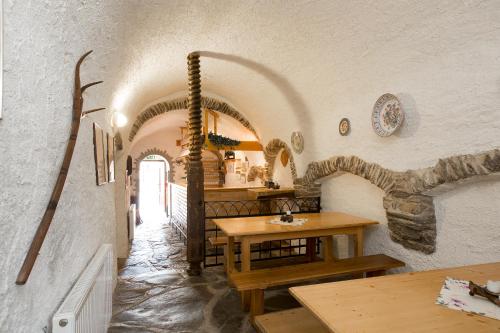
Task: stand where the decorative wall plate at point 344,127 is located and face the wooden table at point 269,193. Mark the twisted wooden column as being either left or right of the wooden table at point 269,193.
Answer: left

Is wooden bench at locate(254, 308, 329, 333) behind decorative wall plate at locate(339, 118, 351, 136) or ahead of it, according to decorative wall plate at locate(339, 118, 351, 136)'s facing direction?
ahead

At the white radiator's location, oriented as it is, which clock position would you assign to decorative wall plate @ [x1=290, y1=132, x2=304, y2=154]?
The decorative wall plate is roughly at 11 o'clock from the white radiator.

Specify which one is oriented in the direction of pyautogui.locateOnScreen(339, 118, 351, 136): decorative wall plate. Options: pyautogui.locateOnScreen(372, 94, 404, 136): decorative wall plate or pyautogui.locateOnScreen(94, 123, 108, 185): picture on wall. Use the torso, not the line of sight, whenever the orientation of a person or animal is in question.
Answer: the picture on wall

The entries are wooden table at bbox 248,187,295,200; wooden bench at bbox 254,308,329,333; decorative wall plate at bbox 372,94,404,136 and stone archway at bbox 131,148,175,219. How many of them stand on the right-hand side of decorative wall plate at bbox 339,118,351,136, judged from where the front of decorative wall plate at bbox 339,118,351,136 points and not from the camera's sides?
2

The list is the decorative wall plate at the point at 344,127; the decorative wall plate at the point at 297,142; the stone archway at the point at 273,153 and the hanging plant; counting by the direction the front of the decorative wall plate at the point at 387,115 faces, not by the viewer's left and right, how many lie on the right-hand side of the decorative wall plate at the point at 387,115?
4

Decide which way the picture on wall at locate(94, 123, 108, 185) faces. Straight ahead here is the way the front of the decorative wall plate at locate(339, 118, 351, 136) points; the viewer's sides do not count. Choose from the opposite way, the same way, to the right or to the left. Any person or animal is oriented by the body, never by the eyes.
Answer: the opposite way

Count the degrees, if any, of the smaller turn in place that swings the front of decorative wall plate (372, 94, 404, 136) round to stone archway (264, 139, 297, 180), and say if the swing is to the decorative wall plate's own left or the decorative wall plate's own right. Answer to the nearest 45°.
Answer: approximately 90° to the decorative wall plate's own right

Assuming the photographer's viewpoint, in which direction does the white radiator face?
facing to the right of the viewer

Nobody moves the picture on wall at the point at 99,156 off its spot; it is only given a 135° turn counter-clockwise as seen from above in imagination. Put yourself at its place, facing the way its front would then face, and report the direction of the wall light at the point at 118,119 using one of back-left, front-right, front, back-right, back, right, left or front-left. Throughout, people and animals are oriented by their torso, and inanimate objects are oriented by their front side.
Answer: front-right

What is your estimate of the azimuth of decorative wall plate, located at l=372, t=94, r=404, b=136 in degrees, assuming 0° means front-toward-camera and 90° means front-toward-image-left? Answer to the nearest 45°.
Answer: approximately 45°

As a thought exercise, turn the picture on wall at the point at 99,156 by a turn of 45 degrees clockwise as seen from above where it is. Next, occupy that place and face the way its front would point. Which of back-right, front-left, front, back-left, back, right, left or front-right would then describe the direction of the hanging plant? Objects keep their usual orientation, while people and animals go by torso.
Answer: left

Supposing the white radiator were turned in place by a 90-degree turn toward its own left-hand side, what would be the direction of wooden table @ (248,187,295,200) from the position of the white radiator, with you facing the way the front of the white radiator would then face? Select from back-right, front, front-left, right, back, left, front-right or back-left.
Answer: front-right

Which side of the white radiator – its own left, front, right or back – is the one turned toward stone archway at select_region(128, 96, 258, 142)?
left

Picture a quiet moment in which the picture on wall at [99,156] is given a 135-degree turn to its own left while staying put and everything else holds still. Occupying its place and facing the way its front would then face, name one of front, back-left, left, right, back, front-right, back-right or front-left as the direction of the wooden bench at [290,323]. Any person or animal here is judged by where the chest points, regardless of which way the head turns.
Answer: back

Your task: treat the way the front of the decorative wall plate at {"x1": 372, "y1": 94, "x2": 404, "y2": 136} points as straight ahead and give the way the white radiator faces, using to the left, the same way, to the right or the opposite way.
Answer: the opposite way

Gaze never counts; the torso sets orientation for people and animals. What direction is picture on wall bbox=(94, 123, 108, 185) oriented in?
to the viewer's right

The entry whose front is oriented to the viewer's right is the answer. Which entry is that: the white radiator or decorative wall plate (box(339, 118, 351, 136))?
the white radiator

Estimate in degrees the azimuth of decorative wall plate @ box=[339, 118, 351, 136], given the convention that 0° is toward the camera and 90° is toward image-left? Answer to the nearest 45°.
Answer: approximately 45°

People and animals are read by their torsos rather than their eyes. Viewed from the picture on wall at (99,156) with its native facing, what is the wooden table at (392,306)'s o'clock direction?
The wooden table is roughly at 2 o'clock from the picture on wall.
